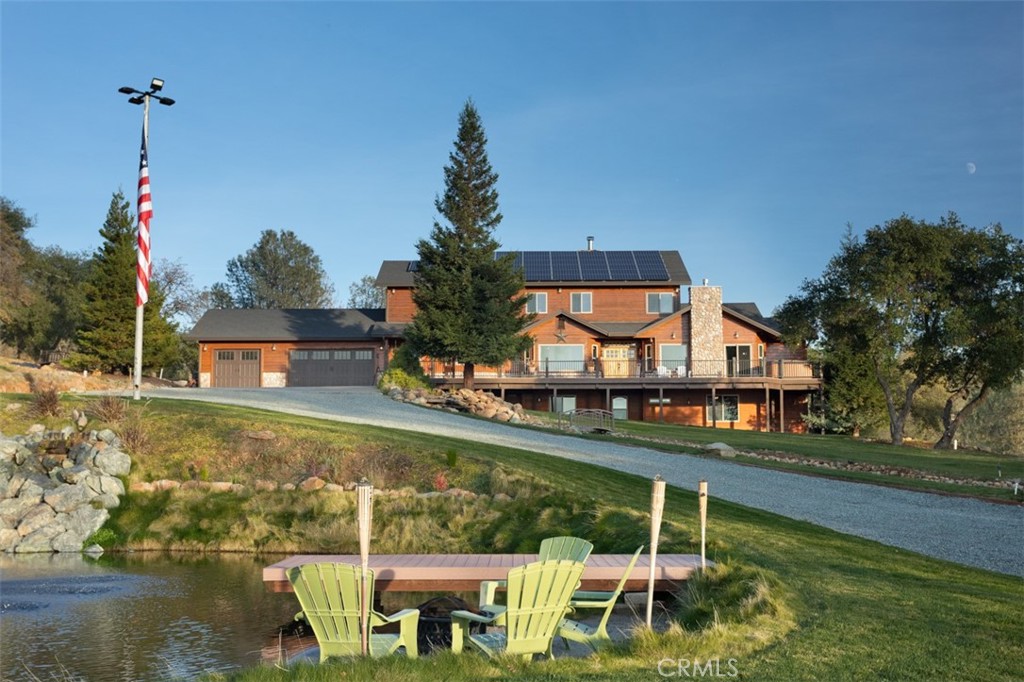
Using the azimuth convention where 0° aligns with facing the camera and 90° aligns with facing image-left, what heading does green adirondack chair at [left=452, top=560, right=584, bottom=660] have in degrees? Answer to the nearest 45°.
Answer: approximately 135°

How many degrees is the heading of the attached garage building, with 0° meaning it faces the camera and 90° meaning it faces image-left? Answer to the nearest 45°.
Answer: approximately 0°

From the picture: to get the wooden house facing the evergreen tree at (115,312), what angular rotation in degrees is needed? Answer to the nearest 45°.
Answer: approximately 90° to its right

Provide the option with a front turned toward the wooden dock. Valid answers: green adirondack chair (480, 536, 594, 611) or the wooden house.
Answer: the wooden house

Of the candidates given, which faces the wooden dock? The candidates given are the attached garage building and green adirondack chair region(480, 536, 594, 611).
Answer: the attached garage building

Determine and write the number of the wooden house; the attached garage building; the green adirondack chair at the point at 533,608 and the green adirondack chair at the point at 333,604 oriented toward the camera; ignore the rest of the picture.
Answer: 2

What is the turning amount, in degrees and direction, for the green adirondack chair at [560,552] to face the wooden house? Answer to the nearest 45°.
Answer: approximately 135° to its right

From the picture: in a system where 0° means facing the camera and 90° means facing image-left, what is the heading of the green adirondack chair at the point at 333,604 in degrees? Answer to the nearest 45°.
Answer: approximately 225°

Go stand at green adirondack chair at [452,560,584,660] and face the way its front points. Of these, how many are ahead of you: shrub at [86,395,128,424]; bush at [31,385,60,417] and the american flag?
3

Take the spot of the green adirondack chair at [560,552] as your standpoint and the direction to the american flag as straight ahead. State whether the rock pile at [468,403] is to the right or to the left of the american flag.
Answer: right

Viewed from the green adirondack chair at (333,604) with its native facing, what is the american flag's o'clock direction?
The american flag is roughly at 10 o'clock from the green adirondack chair.
